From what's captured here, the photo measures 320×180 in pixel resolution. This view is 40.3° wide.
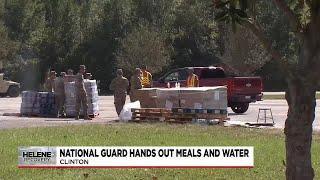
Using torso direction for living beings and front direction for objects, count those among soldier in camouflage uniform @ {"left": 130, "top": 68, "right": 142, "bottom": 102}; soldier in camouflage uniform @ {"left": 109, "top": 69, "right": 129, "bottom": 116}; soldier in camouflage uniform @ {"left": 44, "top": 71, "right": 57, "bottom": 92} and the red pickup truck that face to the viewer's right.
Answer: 2

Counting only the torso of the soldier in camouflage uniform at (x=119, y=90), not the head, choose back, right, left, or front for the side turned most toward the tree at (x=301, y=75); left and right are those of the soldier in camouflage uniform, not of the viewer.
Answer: back

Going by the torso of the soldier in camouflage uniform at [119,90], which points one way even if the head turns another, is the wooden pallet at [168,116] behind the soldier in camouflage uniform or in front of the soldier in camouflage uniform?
behind
